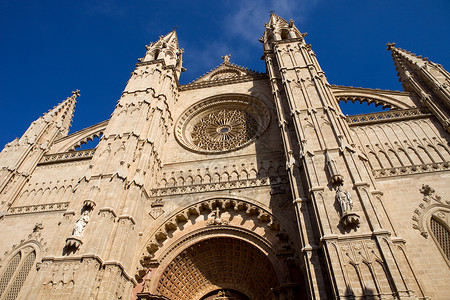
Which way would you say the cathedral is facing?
toward the camera
